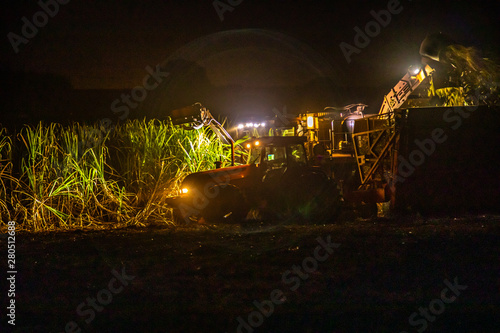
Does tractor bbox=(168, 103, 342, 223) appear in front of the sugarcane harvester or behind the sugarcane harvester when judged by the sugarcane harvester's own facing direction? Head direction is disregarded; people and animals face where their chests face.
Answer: in front

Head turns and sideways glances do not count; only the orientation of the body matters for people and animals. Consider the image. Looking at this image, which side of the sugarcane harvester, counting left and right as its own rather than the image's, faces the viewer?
left
